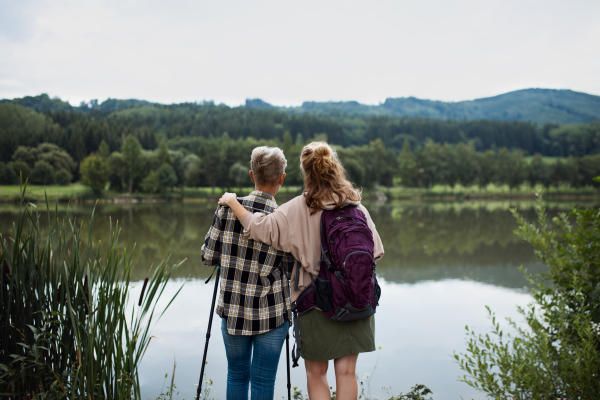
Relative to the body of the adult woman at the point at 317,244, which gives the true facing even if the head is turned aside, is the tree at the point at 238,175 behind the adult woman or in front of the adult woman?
in front

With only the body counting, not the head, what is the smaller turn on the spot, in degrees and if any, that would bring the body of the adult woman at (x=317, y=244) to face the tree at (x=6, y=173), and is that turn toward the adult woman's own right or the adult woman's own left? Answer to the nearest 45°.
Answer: approximately 45° to the adult woman's own left

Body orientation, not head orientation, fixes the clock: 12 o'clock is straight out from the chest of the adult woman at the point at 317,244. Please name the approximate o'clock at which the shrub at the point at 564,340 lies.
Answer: The shrub is roughly at 3 o'clock from the adult woman.

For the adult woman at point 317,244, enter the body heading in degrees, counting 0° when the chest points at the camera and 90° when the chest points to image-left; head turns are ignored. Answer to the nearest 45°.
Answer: approximately 180°

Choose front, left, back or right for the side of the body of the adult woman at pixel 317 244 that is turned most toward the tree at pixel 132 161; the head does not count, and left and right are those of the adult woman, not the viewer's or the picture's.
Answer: front

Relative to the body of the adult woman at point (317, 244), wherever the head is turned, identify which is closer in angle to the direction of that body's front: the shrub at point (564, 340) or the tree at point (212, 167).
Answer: the tree

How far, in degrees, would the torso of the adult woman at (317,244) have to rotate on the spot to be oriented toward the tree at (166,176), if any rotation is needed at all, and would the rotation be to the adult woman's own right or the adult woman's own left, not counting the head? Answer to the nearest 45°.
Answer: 0° — they already face it

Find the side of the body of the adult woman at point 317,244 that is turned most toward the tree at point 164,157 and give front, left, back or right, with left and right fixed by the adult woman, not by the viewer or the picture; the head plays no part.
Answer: front

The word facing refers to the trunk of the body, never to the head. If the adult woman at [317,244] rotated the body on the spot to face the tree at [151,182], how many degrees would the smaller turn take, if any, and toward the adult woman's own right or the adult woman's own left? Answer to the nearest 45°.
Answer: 0° — they already face it

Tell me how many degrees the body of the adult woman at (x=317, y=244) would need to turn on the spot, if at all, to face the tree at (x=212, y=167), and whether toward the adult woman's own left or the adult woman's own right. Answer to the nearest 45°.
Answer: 0° — they already face it

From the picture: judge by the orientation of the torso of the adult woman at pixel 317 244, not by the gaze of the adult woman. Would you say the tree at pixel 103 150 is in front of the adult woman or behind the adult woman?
in front

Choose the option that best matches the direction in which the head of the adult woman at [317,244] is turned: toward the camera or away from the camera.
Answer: away from the camera

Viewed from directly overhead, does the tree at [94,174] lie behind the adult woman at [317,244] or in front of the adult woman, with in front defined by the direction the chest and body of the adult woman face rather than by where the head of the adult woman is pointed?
in front
